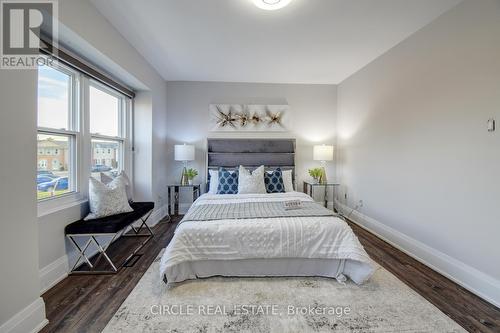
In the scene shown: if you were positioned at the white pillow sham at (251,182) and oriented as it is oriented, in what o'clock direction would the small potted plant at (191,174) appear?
The small potted plant is roughly at 4 o'clock from the white pillow sham.

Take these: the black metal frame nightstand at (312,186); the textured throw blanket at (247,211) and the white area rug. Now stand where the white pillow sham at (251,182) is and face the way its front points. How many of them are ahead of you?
2

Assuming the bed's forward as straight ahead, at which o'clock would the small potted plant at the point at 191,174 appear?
The small potted plant is roughly at 5 o'clock from the bed.

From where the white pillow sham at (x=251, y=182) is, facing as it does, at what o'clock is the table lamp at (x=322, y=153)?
The table lamp is roughly at 8 o'clock from the white pillow sham.

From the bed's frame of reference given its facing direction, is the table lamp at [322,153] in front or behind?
behind

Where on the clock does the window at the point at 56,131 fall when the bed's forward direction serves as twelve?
The window is roughly at 3 o'clock from the bed.

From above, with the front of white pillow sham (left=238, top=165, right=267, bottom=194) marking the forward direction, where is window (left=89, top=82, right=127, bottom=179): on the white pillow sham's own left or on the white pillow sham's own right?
on the white pillow sham's own right

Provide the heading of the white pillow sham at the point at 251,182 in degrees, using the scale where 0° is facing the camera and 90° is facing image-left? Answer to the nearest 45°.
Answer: approximately 0°
